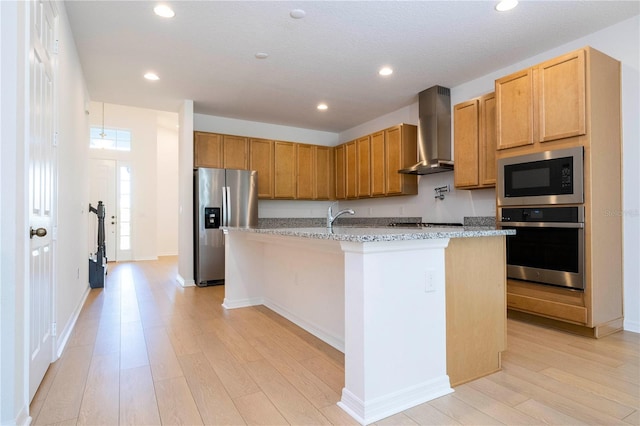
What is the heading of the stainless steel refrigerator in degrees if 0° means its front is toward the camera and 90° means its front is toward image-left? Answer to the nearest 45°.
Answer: approximately 0°

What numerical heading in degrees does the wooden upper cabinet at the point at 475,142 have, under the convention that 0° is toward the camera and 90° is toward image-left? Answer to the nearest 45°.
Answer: approximately 45°

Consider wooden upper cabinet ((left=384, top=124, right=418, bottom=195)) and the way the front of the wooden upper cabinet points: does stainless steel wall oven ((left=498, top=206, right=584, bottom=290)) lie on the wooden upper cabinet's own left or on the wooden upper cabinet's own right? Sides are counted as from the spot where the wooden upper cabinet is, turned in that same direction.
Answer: on the wooden upper cabinet's own left

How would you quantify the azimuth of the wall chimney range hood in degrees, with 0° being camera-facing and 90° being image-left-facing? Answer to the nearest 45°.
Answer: approximately 45°

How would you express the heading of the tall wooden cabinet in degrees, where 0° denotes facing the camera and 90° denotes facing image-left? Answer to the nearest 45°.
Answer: approximately 45°

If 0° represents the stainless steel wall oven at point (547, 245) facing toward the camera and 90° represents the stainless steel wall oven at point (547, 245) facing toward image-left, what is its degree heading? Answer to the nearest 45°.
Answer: approximately 45°
